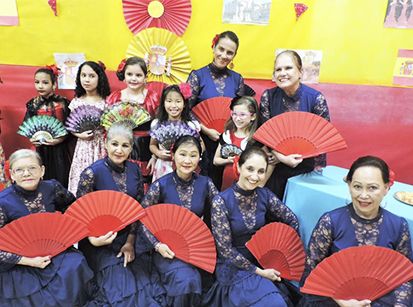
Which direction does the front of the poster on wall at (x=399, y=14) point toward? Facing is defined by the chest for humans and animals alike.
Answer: toward the camera

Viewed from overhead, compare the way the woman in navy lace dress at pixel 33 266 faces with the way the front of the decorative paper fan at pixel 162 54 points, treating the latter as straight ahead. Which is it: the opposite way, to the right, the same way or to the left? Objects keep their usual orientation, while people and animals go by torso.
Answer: the same way

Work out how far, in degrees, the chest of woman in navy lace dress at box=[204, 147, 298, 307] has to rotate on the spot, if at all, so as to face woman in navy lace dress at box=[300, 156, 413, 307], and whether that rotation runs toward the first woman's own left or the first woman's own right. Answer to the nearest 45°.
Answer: approximately 45° to the first woman's own left

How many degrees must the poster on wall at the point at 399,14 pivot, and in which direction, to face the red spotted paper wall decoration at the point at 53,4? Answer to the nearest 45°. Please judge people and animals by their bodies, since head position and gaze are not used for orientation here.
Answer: approximately 45° to its right

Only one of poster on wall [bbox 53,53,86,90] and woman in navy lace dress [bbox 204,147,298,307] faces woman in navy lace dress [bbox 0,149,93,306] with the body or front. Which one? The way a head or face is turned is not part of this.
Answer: the poster on wall

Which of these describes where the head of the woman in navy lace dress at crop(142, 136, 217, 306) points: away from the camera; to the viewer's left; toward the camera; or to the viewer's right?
toward the camera

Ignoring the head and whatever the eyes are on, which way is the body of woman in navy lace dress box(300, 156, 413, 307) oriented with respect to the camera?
toward the camera

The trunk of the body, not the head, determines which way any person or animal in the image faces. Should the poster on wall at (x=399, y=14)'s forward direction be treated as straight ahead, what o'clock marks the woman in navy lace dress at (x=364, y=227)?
The woman in navy lace dress is roughly at 12 o'clock from the poster on wall.

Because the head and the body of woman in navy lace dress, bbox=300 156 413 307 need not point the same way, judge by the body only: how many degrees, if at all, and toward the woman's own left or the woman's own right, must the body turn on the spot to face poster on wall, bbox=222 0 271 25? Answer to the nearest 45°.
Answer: approximately 135° to the woman's own right

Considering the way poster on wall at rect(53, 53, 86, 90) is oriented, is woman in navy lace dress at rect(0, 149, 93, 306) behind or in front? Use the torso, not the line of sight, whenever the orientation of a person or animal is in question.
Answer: in front

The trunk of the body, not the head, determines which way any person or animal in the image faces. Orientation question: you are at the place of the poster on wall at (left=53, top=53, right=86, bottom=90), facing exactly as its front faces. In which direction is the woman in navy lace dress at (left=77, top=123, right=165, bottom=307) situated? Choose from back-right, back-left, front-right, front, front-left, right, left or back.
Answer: front

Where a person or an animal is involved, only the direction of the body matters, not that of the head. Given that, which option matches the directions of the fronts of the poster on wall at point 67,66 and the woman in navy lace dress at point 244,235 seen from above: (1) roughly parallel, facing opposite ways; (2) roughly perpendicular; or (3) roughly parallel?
roughly parallel

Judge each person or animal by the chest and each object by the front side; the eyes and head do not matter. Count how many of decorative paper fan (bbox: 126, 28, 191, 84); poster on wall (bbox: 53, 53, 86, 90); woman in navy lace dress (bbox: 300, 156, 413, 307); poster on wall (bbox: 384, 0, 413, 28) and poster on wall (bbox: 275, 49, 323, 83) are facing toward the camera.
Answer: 5

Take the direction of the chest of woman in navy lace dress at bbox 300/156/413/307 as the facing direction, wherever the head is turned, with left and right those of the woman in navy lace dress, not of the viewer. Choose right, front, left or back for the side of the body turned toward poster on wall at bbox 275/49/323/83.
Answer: back

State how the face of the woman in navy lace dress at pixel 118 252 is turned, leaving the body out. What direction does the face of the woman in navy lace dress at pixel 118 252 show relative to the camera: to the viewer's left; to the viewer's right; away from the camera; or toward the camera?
toward the camera

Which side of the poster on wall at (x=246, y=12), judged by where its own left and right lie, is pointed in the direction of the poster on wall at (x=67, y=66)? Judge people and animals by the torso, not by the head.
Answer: right

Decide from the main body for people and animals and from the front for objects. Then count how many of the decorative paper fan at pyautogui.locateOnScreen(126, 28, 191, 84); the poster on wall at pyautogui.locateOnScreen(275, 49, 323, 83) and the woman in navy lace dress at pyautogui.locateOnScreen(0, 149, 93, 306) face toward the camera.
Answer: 3

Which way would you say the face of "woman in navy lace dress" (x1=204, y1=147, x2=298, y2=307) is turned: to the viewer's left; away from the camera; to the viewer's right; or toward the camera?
toward the camera
